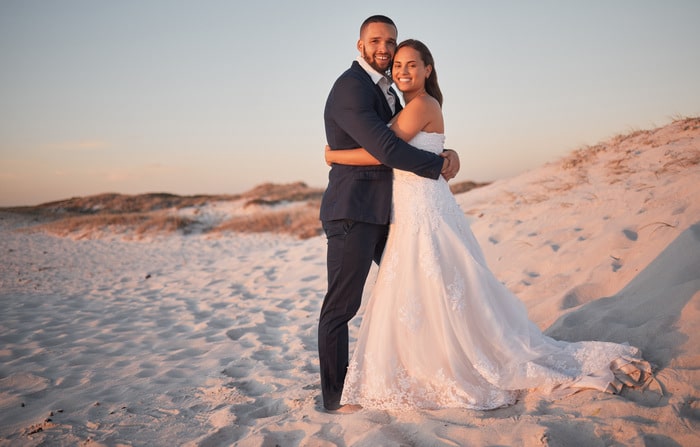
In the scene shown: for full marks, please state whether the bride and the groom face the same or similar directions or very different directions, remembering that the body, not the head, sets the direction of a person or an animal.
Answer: very different directions

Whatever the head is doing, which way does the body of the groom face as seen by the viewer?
to the viewer's right
